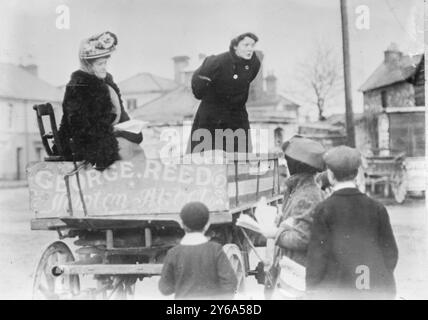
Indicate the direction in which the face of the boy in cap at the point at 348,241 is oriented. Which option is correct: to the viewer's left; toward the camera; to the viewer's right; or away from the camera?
away from the camera

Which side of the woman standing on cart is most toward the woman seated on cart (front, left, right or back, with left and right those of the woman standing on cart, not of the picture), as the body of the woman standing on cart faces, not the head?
right

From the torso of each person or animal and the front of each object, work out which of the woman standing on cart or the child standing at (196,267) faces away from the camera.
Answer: the child standing

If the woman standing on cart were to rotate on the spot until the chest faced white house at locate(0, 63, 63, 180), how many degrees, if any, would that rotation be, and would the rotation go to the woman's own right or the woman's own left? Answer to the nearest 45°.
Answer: approximately 135° to the woman's own right

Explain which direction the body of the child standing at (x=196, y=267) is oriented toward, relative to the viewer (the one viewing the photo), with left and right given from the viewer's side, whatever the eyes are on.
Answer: facing away from the viewer

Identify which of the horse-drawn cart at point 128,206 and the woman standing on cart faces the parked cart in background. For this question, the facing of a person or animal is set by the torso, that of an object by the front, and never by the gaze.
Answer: the horse-drawn cart

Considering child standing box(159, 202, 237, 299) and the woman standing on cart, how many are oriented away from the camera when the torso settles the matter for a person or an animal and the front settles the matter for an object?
1

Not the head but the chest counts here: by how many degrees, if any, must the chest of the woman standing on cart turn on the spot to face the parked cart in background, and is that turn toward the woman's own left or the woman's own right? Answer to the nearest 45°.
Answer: approximately 90° to the woman's own left

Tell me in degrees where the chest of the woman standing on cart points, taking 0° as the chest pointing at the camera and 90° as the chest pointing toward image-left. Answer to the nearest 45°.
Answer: approximately 315°

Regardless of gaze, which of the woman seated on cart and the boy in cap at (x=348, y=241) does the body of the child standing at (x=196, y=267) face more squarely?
the woman seated on cart

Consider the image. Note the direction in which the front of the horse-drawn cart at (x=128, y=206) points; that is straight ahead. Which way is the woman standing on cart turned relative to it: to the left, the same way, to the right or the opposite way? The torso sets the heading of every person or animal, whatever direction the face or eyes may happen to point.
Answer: to the right

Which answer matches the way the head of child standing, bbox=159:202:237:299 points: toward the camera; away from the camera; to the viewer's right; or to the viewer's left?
away from the camera

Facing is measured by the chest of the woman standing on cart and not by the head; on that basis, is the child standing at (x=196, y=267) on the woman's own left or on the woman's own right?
on the woman's own right

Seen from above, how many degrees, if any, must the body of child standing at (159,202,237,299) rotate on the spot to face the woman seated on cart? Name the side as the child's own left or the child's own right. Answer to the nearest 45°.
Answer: approximately 45° to the child's own left
